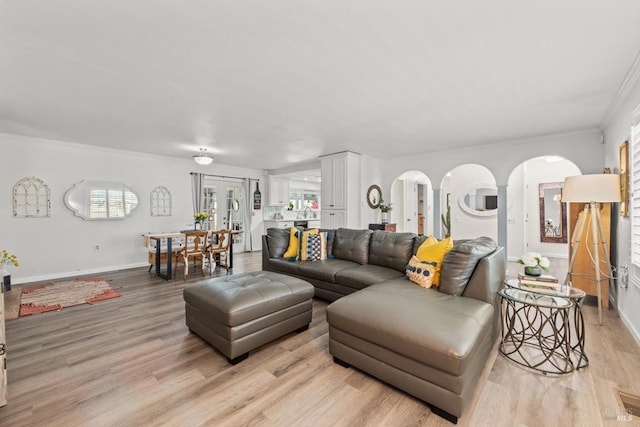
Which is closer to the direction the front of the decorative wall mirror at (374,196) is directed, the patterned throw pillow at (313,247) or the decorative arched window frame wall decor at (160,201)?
the patterned throw pillow

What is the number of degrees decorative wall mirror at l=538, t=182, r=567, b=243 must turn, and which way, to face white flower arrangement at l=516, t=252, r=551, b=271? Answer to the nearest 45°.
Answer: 0° — it already faces it

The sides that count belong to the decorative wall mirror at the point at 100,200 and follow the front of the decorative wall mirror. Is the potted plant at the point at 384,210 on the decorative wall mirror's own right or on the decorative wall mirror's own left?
on the decorative wall mirror's own left

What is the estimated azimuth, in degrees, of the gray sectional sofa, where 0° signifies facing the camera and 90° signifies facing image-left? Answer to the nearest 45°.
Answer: approximately 45°

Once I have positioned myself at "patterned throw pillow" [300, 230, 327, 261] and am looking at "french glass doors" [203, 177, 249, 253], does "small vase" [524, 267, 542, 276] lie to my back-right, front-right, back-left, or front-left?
back-right

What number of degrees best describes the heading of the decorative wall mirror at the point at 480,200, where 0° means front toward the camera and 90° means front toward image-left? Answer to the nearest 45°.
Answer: approximately 0°

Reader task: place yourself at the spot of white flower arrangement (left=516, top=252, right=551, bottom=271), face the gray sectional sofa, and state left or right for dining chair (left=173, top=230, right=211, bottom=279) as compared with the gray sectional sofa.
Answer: right

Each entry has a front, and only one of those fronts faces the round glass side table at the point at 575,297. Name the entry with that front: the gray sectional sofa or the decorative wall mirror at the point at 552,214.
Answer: the decorative wall mirror

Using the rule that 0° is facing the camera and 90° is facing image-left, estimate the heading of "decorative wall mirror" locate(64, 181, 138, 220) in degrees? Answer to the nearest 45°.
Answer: approximately 0°
